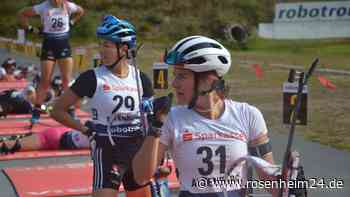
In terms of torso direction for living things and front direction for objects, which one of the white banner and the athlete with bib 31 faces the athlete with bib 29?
the white banner

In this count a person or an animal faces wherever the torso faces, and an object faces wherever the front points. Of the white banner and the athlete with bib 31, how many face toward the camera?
2

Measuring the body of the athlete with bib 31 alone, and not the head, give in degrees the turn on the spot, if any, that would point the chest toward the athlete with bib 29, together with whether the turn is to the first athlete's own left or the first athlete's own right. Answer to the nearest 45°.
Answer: approximately 135° to the first athlete's own right

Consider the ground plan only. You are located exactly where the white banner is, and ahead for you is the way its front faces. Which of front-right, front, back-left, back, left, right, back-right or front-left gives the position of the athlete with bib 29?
front

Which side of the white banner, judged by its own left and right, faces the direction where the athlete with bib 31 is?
front

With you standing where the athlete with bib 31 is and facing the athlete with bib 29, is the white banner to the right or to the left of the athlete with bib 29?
right

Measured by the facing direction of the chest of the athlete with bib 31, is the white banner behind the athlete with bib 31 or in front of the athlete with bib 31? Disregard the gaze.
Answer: behind

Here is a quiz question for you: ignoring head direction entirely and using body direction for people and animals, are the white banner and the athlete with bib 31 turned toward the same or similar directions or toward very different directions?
same or similar directions

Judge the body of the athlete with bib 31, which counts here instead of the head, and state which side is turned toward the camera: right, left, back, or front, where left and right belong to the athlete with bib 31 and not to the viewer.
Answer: front

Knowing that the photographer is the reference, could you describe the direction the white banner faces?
facing the viewer
